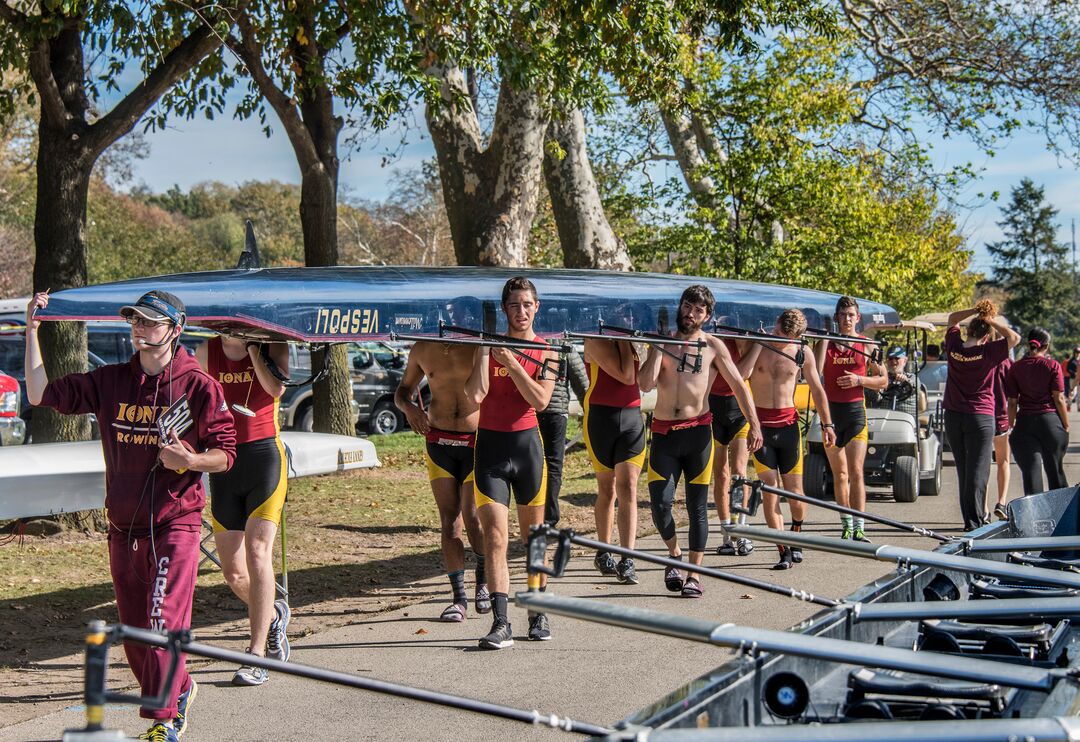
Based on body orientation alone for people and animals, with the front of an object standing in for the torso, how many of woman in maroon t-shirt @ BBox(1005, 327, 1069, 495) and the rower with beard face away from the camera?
1

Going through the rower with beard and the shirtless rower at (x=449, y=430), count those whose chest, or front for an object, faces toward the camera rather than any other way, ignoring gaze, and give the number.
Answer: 2

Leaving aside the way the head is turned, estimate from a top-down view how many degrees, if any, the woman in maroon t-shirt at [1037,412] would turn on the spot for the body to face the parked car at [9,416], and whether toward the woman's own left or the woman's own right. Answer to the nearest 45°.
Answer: approximately 90° to the woman's own left

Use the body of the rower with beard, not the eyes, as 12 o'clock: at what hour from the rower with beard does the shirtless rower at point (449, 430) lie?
The shirtless rower is roughly at 2 o'clock from the rower with beard.

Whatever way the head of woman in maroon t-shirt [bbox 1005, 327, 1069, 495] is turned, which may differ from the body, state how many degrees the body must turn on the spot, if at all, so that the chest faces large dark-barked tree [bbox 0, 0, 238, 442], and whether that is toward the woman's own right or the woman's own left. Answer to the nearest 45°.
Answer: approximately 135° to the woman's own left

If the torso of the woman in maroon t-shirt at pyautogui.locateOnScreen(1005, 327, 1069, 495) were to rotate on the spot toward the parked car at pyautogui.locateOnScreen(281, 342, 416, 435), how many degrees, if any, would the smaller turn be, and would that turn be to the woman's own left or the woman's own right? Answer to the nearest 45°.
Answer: approximately 45° to the woman's own left

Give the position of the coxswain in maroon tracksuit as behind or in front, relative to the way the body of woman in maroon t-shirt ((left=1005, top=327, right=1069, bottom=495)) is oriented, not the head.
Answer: behind

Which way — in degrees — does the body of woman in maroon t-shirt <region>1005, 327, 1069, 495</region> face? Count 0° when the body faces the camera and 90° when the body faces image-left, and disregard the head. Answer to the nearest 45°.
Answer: approximately 180°

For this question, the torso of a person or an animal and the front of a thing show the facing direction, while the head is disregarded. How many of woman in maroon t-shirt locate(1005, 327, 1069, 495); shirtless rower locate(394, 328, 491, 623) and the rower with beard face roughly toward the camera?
2

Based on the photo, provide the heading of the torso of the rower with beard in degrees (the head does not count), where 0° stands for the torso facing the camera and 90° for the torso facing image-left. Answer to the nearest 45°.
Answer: approximately 0°
